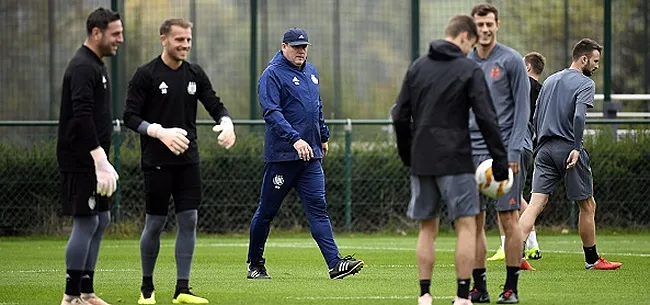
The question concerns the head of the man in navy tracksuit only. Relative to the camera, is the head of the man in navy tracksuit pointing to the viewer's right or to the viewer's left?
to the viewer's right

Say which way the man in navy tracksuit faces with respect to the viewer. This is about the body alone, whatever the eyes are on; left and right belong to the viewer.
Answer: facing the viewer and to the right of the viewer

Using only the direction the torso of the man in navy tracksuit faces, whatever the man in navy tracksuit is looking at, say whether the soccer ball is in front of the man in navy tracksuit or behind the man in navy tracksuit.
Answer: in front
